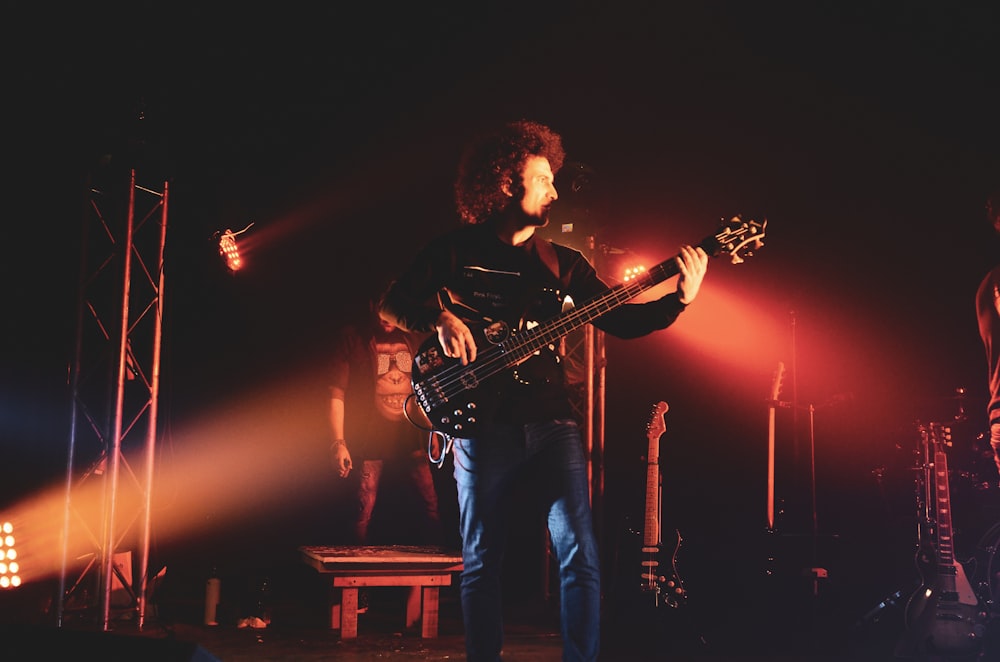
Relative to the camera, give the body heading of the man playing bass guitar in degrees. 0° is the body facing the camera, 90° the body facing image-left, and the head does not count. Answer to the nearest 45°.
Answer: approximately 0°

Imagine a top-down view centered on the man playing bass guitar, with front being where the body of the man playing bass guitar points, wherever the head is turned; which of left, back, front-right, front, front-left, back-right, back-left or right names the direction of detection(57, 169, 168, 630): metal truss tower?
back-right

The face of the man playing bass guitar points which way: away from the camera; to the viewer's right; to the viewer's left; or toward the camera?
to the viewer's right
